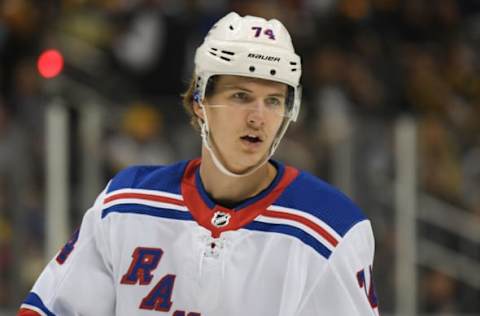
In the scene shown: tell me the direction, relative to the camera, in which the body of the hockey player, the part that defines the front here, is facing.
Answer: toward the camera
